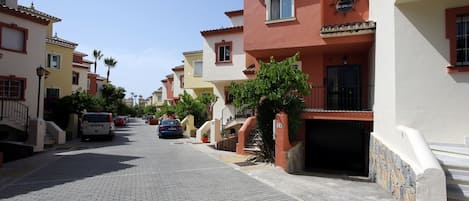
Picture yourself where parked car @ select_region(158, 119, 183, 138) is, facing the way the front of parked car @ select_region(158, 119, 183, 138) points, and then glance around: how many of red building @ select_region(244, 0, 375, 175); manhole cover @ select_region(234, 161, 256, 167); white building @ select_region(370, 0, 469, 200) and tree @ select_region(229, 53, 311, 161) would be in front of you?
0

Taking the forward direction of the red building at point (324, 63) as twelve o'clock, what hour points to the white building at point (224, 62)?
The white building is roughly at 3 o'clock from the red building.

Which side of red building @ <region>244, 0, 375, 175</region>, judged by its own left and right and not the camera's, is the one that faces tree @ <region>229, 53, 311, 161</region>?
front

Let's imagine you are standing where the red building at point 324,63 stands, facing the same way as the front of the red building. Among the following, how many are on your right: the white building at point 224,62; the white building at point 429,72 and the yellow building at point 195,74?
2

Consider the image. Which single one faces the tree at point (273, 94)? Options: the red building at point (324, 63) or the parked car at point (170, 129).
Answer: the red building

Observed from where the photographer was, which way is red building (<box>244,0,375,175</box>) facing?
facing the viewer and to the left of the viewer

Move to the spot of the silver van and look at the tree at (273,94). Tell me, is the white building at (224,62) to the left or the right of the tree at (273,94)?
left

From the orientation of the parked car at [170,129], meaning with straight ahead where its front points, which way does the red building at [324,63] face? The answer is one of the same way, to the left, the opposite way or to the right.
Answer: to the left

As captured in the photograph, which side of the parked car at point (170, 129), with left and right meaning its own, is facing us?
back
